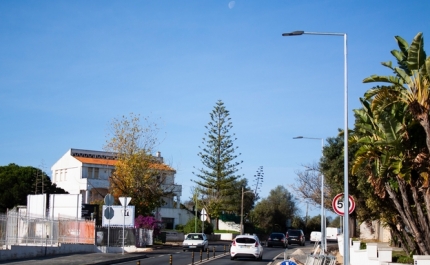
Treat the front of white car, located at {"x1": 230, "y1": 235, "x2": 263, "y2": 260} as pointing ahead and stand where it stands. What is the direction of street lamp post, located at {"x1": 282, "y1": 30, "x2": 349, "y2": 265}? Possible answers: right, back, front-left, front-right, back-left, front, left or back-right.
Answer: back

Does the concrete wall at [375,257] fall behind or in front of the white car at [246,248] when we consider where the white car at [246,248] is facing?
behind

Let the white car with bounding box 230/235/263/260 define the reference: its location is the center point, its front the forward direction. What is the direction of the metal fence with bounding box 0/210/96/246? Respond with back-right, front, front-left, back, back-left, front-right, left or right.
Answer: left

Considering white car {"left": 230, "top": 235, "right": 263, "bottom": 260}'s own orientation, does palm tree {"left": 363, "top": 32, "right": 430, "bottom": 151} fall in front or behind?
behind

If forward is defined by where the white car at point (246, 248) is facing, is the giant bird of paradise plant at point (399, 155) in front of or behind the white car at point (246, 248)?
behind

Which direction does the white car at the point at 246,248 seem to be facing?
away from the camera
